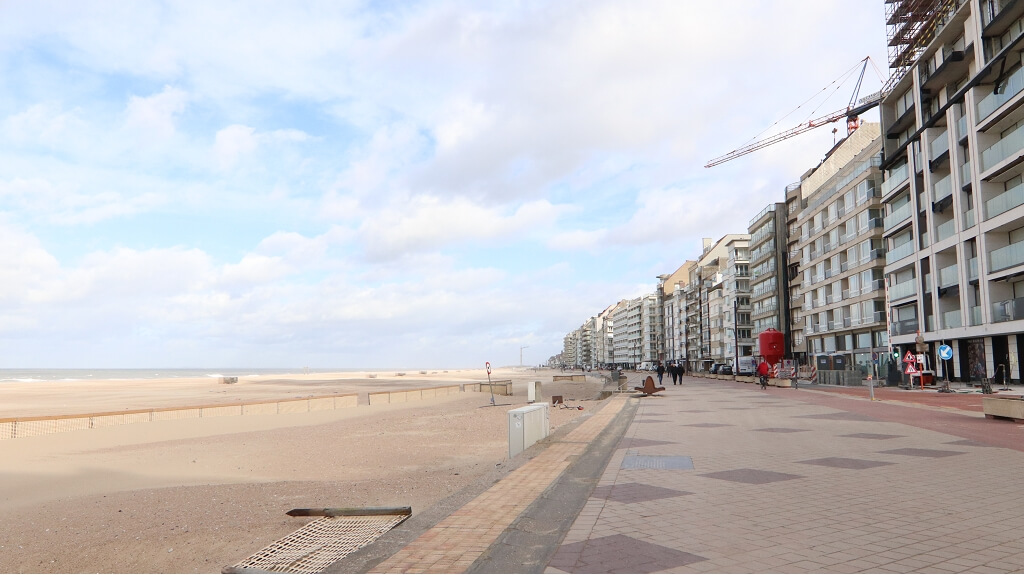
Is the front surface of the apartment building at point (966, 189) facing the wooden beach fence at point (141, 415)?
yes

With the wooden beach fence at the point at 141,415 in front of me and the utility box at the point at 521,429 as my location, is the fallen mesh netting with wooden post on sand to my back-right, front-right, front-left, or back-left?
back-left

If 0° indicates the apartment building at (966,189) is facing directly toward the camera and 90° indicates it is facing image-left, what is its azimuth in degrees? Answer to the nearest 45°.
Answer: approximately 45°

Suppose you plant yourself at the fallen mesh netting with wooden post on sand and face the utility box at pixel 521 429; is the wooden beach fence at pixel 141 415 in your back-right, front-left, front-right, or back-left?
front-left

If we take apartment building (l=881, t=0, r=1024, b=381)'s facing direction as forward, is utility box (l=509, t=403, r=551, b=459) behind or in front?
in front

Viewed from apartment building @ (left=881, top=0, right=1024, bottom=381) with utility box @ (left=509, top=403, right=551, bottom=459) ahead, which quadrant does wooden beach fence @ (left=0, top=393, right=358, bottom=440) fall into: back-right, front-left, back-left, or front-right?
front-right

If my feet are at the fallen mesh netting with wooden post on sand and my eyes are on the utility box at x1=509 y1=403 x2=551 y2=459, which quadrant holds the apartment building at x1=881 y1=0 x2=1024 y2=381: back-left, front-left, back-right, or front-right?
front-right

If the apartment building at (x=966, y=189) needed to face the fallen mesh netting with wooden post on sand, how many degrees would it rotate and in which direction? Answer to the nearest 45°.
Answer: approximately 45° to its left
